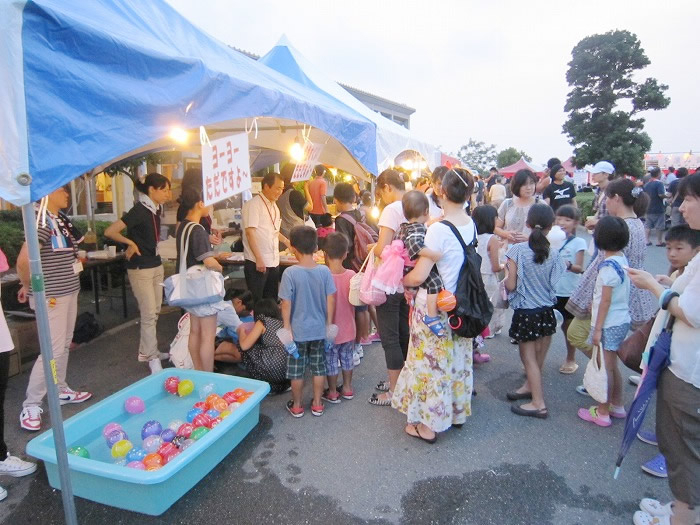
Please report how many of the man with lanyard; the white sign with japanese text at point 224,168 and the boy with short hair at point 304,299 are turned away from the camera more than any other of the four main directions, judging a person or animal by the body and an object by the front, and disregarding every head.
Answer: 1

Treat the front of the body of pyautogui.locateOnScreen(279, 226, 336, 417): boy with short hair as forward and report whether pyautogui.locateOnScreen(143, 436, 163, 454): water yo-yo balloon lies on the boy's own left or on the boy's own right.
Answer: on the boy's own left

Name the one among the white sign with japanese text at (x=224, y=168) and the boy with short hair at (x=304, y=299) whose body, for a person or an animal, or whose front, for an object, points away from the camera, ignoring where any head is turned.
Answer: the boy with short hair

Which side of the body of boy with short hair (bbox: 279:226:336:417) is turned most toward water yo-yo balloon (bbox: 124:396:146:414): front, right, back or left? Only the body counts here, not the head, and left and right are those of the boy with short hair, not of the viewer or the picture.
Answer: left

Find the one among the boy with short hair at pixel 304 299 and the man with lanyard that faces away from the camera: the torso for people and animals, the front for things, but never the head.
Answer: the boy with short hair

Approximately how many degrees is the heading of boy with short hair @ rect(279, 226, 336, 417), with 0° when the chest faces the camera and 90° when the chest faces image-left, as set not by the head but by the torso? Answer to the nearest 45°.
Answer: approximately 180°

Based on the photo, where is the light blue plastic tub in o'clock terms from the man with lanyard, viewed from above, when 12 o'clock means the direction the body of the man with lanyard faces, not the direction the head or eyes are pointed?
The light blue plastic tub is roughly at 2 o'clock from the man with lanyard.

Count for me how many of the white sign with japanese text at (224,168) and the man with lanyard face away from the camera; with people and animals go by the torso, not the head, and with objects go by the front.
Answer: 0

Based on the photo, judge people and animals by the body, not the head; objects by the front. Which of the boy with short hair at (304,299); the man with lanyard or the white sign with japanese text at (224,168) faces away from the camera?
the boy with short hair

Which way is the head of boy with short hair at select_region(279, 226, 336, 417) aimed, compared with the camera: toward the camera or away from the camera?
away from the camera

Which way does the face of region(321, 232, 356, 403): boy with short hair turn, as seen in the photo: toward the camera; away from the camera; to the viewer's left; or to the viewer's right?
away from the camera

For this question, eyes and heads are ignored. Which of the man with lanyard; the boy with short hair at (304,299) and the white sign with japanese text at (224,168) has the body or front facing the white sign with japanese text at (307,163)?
the boy with short hair

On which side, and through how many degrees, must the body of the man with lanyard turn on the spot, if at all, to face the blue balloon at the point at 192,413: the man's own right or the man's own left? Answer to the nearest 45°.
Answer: approximately 45° to the man's own right

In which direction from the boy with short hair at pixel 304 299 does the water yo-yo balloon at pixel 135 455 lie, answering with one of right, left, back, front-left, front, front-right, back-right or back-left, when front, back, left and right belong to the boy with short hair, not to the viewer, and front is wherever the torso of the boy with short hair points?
back-left

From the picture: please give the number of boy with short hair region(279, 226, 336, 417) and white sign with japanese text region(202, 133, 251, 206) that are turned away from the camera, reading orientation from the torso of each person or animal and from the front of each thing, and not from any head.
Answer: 1
